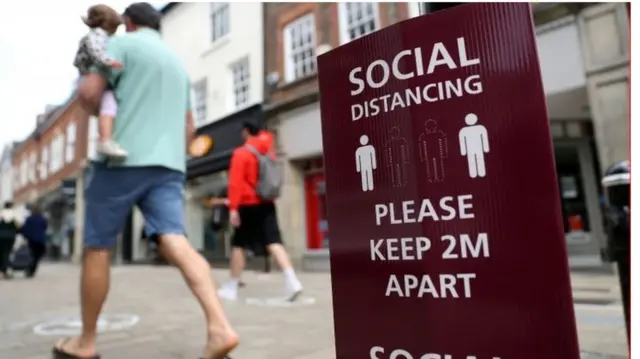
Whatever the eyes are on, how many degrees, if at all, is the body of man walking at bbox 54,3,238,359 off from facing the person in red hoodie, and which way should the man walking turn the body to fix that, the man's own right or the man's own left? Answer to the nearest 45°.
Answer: approximately 90° to the man's own right

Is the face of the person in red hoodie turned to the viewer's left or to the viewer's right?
to the viewer's left

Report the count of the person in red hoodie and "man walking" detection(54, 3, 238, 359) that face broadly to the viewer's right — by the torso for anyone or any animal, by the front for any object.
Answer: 0

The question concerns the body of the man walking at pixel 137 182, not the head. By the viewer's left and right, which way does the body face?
facing away from the viewer and to the left of the viewer
